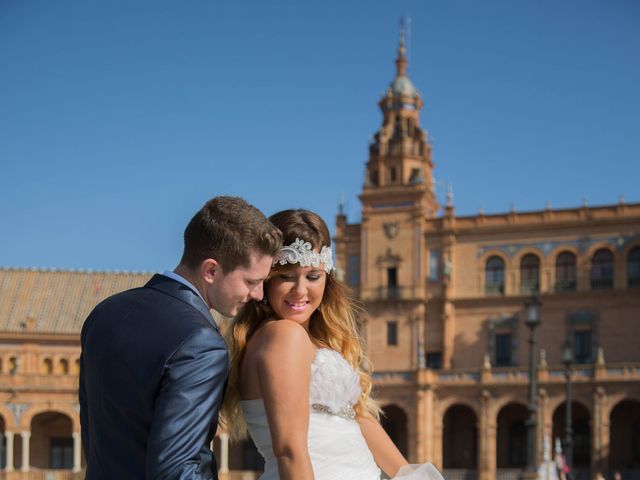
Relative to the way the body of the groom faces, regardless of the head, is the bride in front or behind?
in front

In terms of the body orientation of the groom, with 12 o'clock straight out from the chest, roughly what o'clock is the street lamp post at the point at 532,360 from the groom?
The street lamp post is roughly at 11 o'clock from the groom.

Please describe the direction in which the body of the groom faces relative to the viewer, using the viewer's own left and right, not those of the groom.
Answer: facing away from the viewer and to the right of the viewer

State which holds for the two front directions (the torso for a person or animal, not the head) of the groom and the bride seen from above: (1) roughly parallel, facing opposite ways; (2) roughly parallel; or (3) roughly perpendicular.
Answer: roughly perpendicular

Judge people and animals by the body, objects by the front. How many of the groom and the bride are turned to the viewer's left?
0
